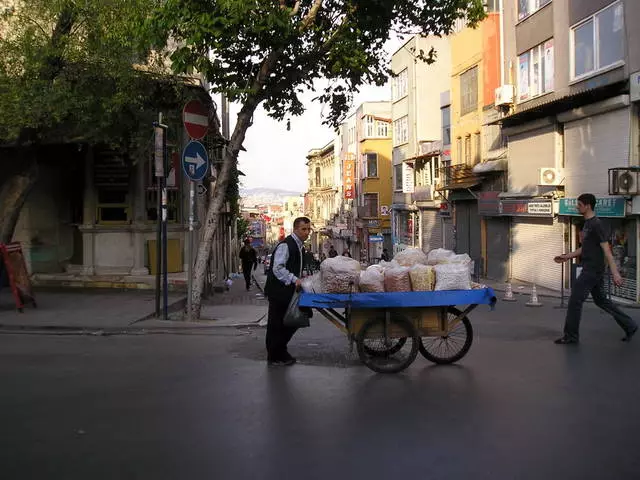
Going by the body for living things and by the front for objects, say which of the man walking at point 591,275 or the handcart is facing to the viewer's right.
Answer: the handcart

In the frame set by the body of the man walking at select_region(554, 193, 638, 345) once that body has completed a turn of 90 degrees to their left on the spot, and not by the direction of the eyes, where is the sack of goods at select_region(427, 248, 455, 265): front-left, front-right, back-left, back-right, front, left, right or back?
front-right

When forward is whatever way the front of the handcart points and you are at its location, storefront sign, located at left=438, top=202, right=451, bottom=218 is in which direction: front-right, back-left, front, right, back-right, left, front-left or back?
left

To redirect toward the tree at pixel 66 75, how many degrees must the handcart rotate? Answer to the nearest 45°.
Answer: approximately 135° to its left

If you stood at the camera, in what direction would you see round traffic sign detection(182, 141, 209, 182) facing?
facing the viewer and to the right of the viewer

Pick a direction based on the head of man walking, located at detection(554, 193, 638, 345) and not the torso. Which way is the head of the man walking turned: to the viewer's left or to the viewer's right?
to the viewer's left

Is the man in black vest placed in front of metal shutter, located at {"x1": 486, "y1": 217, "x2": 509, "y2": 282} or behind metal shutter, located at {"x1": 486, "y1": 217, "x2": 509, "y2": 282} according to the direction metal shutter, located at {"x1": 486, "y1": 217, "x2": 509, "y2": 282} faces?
in front

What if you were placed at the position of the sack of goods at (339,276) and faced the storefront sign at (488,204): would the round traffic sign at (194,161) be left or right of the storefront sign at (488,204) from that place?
left

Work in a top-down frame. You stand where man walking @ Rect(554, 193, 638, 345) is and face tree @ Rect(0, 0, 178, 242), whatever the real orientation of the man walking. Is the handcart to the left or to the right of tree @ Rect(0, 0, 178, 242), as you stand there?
left

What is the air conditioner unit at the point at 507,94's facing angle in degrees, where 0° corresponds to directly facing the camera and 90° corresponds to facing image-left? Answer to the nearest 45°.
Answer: approximately 45°

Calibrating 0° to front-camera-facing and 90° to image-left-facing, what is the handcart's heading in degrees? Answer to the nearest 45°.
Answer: approximately 270°

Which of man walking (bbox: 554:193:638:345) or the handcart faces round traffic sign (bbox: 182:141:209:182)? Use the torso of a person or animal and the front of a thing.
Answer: the man walking

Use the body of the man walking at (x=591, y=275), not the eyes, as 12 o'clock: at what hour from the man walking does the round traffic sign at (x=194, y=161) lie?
The round traffic sign is roughly at 12 o'clock from the man walking.

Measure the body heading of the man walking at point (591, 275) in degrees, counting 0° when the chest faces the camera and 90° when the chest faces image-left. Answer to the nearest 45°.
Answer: approximately 90°

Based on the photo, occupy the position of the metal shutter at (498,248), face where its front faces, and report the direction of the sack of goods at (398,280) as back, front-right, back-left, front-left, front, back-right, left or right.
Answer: front-left

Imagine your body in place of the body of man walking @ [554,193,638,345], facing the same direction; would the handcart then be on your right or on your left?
on your left

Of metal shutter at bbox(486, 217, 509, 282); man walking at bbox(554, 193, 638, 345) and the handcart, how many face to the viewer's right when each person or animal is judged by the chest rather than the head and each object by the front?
1

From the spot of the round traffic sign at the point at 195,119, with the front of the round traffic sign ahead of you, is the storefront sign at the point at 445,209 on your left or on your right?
on your left
